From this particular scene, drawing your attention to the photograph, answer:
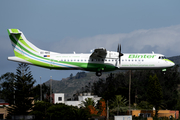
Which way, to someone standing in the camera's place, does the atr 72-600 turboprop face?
facing to the right of the viewer
